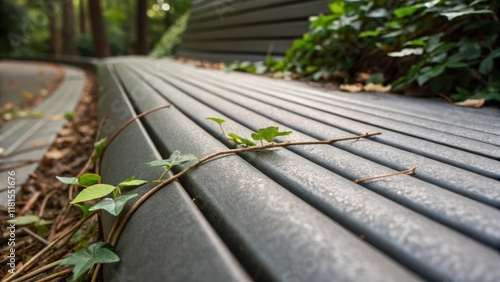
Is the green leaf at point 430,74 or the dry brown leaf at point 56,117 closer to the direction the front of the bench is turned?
the dry brown leaf

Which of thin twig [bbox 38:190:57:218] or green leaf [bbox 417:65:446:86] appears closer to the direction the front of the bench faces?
the thin twig

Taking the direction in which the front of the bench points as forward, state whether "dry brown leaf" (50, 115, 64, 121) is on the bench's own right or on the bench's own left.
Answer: on the bench's own right

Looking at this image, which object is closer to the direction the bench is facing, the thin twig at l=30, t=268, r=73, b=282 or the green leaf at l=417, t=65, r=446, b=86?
the thin twig

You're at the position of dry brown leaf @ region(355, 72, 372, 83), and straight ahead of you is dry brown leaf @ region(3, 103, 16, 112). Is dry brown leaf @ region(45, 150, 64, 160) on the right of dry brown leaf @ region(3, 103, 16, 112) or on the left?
left

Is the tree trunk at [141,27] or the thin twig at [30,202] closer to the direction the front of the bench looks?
the thin twig

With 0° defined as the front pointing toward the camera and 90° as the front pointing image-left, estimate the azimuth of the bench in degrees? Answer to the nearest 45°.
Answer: approximately 45°
